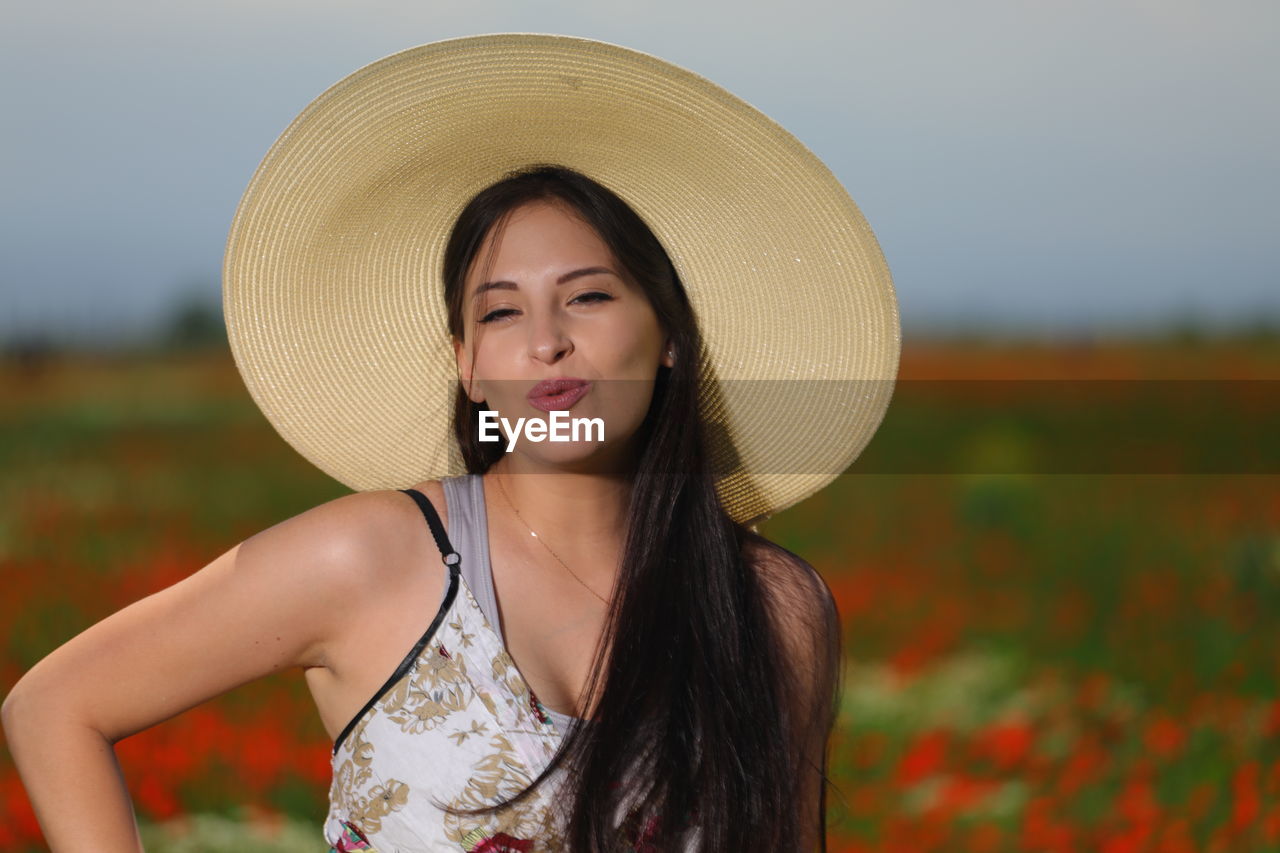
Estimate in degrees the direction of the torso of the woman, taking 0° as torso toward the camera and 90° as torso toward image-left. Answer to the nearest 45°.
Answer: approximately 0°
